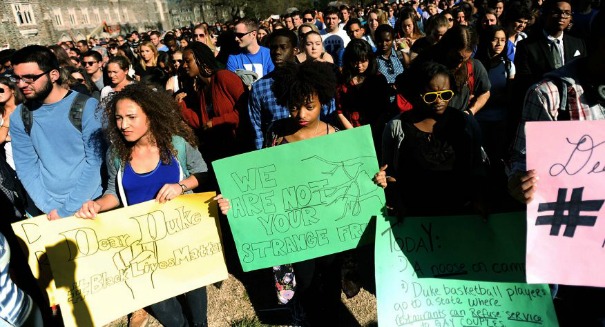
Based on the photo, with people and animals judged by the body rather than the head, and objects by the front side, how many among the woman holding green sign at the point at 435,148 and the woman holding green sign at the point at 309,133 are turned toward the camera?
2

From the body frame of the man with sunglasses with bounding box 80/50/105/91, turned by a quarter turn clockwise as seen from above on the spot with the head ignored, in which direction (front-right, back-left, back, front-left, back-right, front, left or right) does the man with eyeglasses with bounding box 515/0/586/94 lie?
back

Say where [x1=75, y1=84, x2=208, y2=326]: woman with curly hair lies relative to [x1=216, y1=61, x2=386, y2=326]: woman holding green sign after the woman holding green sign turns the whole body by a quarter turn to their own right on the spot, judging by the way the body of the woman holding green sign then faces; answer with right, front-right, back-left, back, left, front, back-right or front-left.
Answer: front

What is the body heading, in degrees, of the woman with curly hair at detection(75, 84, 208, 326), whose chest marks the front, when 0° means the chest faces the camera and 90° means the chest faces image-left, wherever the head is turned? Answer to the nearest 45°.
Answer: approximately 45°

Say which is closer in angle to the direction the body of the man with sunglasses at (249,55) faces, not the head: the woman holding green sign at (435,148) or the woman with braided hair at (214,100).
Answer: the woman with braided hair

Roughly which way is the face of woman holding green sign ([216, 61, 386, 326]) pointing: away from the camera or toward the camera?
toward the camera

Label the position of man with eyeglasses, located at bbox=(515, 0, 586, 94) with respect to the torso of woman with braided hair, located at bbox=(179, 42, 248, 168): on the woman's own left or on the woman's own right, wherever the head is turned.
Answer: on the woman's own left

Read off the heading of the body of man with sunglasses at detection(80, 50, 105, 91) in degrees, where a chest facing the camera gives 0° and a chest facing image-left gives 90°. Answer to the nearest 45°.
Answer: approximately 45°

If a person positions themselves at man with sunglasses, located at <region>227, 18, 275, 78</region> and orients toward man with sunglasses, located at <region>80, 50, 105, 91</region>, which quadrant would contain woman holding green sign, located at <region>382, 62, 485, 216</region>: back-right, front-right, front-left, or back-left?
back-left

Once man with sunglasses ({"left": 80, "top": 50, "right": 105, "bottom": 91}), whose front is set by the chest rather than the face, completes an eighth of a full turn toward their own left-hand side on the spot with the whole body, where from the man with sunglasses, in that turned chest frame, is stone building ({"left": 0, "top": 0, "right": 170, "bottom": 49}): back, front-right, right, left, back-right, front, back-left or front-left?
back

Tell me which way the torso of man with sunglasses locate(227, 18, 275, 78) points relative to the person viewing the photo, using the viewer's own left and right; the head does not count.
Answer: facing the viewer and to the left of the viewer

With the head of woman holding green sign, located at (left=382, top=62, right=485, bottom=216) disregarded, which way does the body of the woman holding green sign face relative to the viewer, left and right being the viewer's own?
facing the viewer

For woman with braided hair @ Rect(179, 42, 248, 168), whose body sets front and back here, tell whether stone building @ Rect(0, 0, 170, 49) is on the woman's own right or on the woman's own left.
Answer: on the woman's own right

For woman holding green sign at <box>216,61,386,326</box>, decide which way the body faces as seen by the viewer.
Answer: toward the camera

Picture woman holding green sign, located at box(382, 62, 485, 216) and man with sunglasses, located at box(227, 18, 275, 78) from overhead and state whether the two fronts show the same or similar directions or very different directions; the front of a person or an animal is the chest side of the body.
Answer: same or similar directions
